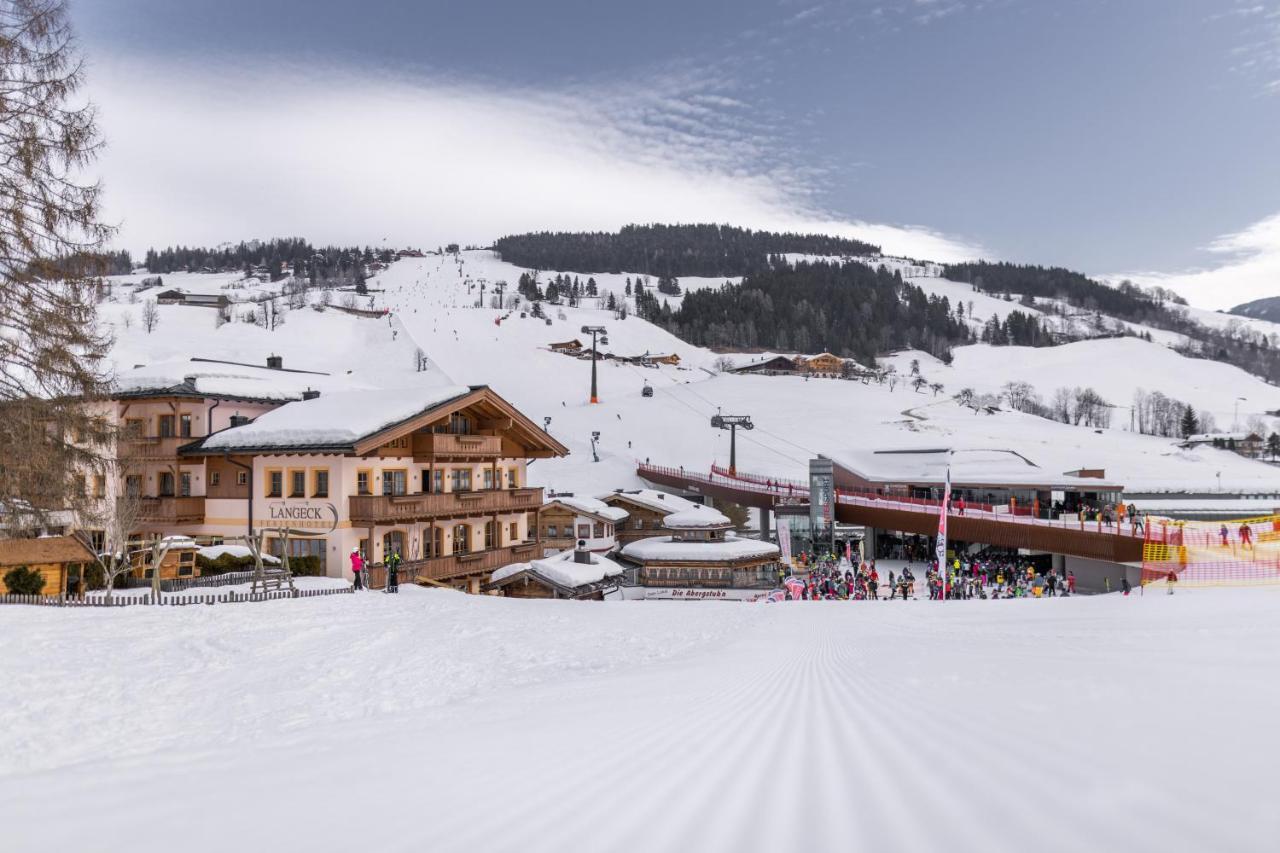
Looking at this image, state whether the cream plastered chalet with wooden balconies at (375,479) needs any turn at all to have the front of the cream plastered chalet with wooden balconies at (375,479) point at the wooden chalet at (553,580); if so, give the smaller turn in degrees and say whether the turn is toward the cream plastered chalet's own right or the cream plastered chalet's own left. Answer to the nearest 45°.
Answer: approximately 45° to the cream plastered chalet's own left

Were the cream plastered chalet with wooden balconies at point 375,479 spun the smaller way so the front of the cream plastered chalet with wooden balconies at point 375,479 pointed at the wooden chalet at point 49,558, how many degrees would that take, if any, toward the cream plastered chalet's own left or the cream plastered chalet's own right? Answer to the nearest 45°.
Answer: approximately 90° to the cream plastered chalet's own right

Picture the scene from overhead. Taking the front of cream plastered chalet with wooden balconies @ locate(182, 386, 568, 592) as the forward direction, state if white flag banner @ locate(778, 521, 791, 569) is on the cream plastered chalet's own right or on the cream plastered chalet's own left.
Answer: on the cream plastered chalet's own left

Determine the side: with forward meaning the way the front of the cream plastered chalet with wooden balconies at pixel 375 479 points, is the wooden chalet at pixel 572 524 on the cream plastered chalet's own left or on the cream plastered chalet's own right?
on the cream plastered chalet's own left

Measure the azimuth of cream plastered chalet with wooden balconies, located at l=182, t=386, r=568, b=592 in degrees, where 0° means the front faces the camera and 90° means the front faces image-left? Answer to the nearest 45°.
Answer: approximately 315°

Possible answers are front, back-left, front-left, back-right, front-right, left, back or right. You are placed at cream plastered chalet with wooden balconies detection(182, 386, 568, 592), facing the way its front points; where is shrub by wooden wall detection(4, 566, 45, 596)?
right

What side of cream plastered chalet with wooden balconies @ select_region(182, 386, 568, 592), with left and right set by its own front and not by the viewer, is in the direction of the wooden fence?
right
